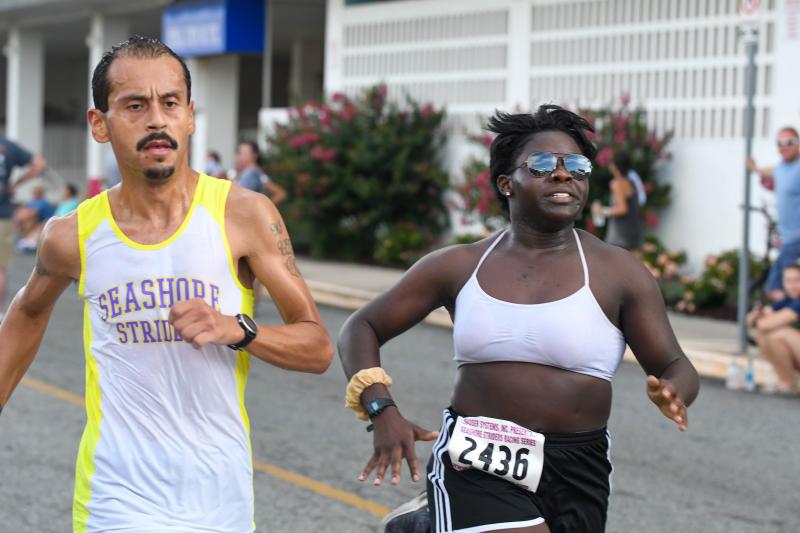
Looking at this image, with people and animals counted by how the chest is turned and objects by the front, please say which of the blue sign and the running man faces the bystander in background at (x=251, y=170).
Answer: the blue sign

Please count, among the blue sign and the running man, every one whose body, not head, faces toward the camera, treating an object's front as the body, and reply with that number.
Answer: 2

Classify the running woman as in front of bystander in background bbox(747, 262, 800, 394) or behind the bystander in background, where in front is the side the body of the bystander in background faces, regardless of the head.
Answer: in front

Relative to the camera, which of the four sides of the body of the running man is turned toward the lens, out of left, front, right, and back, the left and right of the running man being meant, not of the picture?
front

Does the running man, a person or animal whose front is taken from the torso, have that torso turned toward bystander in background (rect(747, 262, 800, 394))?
no

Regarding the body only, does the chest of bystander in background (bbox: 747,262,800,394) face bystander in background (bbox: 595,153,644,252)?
no

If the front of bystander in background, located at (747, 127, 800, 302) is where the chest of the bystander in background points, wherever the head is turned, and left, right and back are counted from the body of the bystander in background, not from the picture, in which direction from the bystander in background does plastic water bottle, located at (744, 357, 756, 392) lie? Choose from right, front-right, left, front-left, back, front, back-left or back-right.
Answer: front-left

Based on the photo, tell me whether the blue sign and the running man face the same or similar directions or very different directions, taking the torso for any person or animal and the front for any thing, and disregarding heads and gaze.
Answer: same or similar directions

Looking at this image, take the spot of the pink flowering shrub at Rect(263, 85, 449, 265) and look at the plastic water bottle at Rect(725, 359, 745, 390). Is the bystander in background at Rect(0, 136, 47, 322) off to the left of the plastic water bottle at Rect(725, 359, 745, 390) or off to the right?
right

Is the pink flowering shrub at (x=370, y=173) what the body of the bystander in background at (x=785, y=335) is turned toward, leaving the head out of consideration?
no

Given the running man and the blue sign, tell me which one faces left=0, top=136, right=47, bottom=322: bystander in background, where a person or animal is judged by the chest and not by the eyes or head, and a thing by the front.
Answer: the blue sign

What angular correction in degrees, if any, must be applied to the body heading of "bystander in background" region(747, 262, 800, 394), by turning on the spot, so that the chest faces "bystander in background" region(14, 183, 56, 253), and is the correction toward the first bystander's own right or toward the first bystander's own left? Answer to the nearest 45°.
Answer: approximately 90° to the first bystander's own right

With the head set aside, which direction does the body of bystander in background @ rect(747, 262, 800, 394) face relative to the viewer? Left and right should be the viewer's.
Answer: facing the viewer and to the left of the viewer
